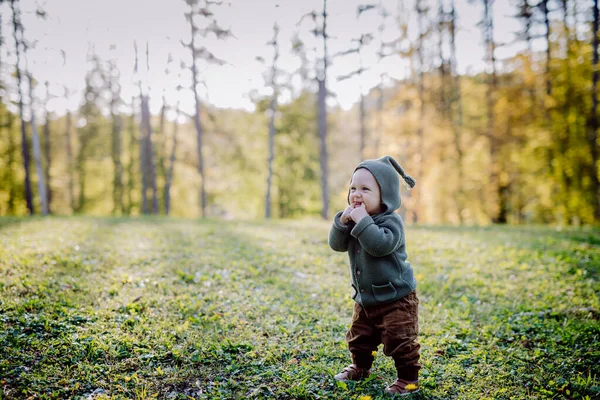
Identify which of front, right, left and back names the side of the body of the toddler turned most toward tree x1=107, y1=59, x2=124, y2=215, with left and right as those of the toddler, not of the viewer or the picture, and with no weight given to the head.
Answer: right

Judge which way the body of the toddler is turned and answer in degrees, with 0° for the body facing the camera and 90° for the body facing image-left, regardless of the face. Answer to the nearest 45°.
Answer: approximately 45°

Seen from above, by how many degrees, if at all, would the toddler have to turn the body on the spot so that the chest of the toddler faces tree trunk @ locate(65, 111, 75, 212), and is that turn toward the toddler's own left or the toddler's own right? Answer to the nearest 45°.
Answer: approximately 90° to the toddler's own right

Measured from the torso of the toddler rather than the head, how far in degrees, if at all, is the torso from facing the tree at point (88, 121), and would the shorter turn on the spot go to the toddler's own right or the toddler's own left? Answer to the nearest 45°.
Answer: approximately 90° to the toddler's own right

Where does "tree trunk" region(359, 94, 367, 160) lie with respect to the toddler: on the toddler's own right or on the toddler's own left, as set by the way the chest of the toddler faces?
on the toddler's own right
